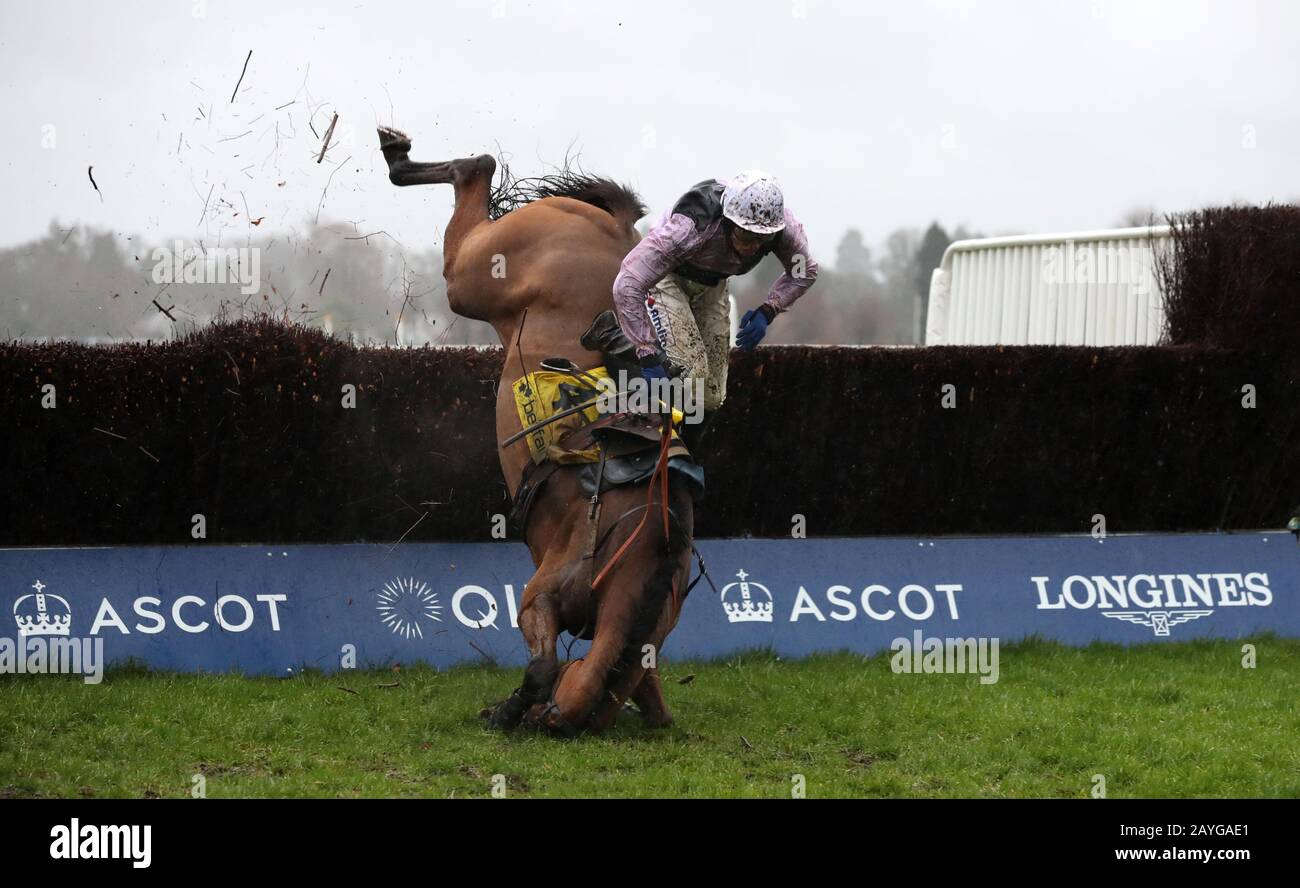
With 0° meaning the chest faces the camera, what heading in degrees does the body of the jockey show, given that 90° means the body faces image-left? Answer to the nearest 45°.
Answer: approximately 315°

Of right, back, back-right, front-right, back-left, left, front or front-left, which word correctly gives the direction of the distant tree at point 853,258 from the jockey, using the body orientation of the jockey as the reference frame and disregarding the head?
back-left

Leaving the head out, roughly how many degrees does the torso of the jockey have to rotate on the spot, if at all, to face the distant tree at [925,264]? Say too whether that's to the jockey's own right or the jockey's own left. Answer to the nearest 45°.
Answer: approximately 135° to the jockey's own left
